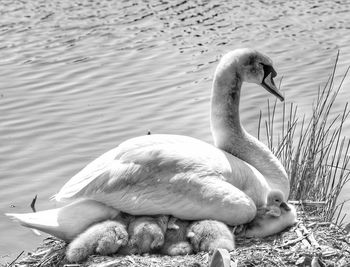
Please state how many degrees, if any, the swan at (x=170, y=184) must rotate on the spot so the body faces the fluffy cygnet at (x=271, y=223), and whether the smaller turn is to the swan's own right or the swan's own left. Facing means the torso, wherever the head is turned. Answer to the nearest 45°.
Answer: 0° — it already faces it

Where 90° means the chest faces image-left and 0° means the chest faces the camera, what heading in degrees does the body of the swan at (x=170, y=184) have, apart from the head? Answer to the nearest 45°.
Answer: approximately 270°
